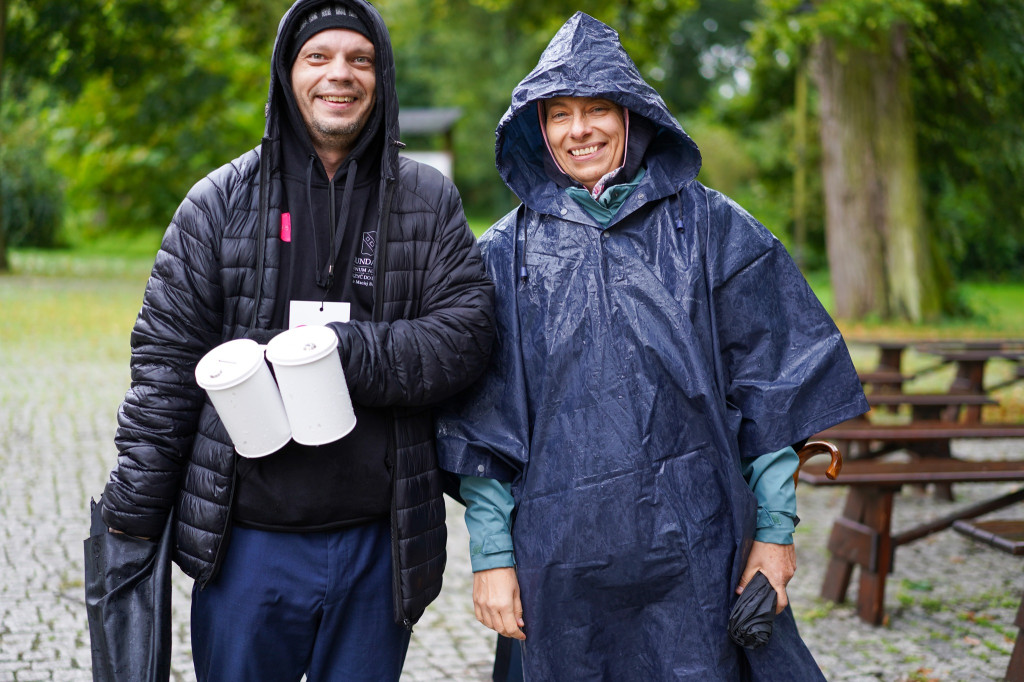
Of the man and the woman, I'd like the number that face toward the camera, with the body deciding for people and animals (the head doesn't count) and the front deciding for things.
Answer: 2

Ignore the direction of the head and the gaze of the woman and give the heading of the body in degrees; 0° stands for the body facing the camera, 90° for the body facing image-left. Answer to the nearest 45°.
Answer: approximately 0°

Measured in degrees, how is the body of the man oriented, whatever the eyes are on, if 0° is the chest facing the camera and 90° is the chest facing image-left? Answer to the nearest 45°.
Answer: approximately 0°

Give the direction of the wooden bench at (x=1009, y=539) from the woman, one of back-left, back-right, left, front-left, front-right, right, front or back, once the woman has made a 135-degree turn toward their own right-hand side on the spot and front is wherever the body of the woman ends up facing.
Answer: right

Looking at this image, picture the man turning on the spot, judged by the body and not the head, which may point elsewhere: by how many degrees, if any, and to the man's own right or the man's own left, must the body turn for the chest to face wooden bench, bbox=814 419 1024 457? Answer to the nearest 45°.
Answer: approximately 135° to the man's own left

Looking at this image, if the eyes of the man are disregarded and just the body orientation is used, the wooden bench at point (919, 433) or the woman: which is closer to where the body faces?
the woman

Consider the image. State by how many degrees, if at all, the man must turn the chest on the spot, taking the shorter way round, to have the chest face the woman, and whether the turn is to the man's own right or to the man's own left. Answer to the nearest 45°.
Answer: approximately 90° to the man's own left

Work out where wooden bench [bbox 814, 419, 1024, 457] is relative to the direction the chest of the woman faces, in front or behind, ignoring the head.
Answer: behind

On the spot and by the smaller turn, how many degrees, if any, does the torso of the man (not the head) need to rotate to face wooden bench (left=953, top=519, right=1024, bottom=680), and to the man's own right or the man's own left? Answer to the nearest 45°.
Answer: approximately 90° to the man's own left
